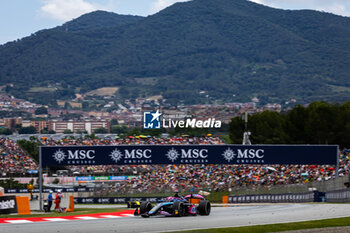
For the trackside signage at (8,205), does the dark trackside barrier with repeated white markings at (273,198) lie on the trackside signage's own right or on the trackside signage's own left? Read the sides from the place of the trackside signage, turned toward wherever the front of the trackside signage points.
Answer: on the trackside signage's own left

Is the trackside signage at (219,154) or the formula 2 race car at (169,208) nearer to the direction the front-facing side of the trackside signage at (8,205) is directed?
the formula 2 race car

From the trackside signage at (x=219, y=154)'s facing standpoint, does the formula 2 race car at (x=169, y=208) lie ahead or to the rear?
ahead

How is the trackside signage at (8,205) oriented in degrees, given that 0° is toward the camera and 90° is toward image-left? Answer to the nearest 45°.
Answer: approximately 0°

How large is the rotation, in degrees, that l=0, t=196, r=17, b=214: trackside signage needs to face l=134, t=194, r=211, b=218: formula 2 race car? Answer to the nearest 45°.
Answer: approximately 45° to its left

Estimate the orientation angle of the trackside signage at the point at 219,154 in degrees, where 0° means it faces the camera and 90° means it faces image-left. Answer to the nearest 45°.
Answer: approximately 0°

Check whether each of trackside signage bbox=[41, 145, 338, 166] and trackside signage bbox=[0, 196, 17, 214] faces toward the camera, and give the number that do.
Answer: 2
